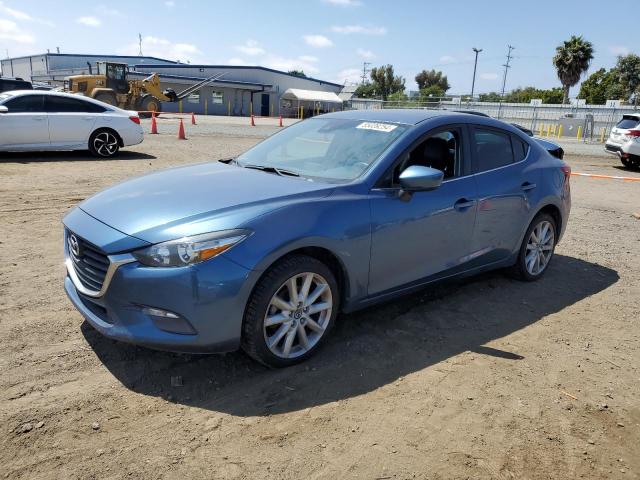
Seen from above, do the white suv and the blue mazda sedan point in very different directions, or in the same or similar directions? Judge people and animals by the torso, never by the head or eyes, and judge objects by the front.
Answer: very different directions

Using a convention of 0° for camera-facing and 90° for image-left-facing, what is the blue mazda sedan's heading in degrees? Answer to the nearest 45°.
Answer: approximately 45°

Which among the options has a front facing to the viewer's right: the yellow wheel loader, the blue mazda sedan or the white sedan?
the yellow wheel loader

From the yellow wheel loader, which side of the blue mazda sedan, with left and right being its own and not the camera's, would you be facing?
right

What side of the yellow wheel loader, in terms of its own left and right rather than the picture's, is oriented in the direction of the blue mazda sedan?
right

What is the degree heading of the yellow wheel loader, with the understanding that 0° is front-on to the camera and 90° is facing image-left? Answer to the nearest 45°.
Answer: approximately 270°

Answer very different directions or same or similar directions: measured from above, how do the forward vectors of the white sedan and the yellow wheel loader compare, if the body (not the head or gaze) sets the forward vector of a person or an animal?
very different directions

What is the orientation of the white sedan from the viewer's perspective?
to the viewer's left
